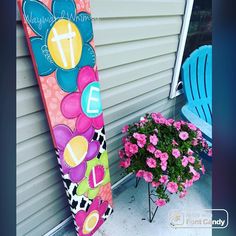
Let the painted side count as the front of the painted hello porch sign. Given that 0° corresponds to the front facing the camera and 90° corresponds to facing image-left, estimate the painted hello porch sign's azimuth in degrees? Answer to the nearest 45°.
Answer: approximately 315°

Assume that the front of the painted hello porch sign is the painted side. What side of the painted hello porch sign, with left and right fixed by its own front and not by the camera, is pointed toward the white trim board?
left

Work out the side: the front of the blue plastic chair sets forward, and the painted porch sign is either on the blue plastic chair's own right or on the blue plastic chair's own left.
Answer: on the blue plastic chair's own right
